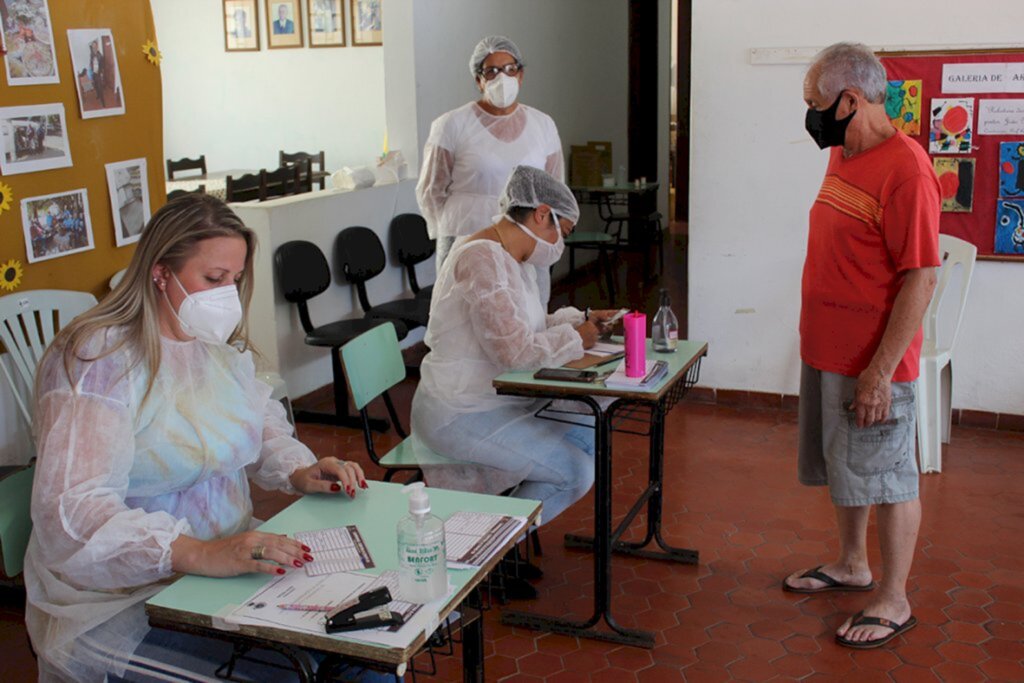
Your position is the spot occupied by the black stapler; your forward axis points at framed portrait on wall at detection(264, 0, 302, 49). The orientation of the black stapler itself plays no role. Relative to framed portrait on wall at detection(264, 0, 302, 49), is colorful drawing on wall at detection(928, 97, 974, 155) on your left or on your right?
right

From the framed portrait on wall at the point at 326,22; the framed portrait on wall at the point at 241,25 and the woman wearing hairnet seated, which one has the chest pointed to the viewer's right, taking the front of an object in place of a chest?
the woman wearing hairnet seated

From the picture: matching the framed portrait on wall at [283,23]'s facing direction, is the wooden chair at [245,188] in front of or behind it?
in front

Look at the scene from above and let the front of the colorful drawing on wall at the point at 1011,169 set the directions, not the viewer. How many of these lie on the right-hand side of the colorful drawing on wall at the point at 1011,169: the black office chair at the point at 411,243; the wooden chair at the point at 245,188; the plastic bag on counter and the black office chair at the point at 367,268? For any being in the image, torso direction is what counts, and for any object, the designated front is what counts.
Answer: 4

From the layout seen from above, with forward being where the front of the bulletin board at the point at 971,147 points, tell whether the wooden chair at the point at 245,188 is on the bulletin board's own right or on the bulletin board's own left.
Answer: on the bulletin board's own right

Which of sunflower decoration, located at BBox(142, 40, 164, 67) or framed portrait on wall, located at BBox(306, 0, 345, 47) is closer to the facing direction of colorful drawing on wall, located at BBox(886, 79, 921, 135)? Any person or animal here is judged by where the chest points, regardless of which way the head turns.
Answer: the sunflower decoration

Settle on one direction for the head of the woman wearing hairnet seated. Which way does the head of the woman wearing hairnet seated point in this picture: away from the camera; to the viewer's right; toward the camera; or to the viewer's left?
to the viewer's right

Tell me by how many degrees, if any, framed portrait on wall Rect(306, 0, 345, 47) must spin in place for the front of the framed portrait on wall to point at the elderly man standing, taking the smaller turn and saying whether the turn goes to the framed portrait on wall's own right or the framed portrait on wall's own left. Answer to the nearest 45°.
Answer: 0° — it already faces them

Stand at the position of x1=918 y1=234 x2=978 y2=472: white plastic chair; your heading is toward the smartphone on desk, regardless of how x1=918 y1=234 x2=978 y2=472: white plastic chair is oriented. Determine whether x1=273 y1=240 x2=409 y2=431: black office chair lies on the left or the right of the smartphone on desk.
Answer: right

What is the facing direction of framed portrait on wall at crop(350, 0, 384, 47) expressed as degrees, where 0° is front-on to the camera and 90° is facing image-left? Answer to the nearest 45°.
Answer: approximately 0°

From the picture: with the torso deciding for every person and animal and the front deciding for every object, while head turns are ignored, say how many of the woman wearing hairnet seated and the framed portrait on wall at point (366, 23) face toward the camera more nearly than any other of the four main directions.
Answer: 1

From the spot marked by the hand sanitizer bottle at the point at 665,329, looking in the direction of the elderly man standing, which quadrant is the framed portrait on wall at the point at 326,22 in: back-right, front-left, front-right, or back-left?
back-left

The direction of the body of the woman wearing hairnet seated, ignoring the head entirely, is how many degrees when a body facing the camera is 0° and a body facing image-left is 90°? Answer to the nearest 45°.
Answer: approximately 270°

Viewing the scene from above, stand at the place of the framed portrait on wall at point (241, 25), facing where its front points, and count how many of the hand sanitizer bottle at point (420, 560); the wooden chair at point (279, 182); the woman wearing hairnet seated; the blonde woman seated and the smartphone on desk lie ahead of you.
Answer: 5
